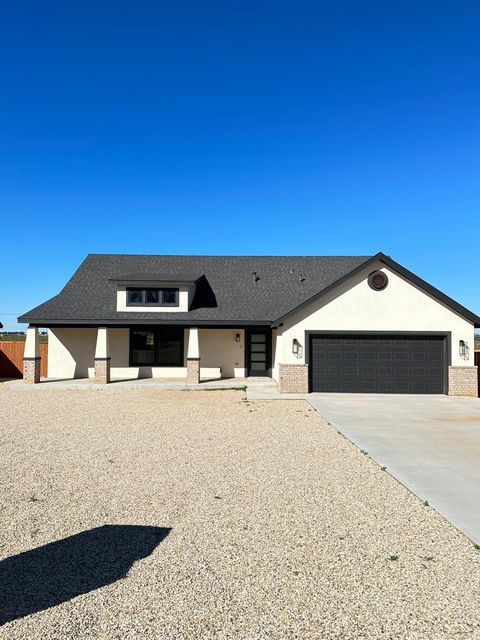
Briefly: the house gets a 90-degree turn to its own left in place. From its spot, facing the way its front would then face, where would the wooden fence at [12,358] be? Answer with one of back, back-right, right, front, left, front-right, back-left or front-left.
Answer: back

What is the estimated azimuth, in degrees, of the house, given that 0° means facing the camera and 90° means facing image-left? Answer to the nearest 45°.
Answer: approximately 0°
